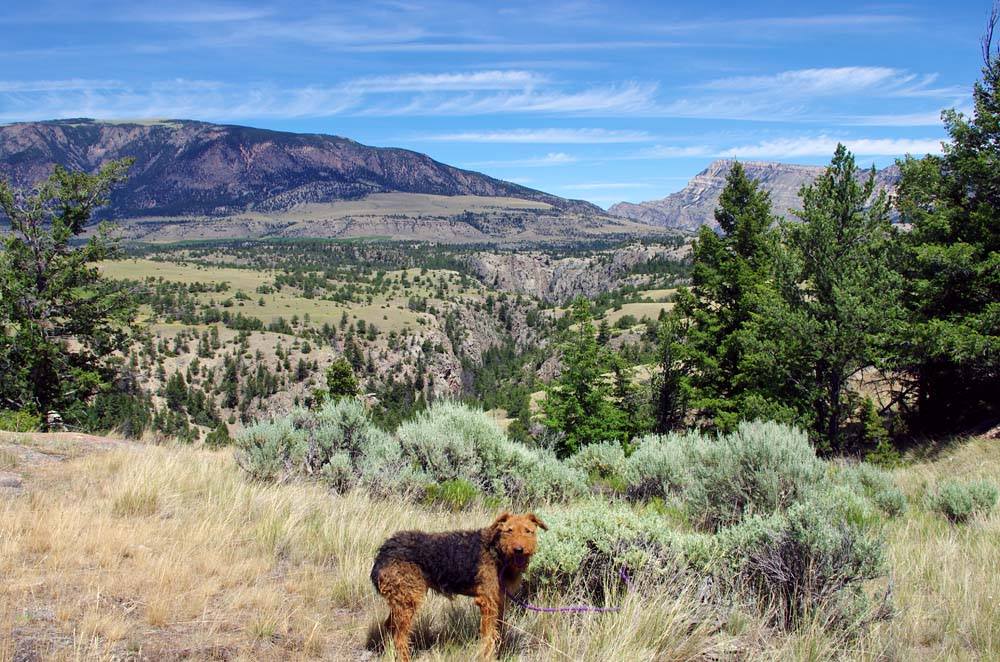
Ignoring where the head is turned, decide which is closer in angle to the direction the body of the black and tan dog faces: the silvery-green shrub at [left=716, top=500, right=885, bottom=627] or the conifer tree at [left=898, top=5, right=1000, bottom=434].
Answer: the silvery-green shrub

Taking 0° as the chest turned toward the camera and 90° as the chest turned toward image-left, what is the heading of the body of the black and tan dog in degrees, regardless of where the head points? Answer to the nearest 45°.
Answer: approximately 270°

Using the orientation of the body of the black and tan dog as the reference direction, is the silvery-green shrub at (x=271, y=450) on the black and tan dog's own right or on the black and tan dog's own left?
on the black and tan dog's own left

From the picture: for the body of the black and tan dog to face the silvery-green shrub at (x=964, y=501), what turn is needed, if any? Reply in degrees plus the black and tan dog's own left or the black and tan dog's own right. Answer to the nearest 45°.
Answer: approximately 45° to the black and tan dog's own left

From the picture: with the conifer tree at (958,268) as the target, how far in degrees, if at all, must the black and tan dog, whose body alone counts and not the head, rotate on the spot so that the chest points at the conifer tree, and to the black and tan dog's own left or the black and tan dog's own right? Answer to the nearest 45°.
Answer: approximately 45° to the black and tan dog's own left

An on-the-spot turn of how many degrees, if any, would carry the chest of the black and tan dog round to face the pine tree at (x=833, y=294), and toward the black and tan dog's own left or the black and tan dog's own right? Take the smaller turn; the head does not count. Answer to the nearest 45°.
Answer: approximately 45° to the black and tan dog's own left

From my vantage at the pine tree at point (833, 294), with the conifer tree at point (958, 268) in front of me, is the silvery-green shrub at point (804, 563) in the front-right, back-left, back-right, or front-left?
back-right

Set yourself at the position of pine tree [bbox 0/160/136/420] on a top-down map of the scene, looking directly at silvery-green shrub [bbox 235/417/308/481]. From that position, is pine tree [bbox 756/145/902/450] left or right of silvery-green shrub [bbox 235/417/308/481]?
left

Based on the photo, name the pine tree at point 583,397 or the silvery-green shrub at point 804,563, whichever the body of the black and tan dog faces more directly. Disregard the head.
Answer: the silvery-green shrub

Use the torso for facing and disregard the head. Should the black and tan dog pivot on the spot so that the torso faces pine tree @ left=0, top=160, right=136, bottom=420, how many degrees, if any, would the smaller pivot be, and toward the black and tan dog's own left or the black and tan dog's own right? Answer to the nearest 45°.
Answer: approximately 135° to the black and tan dog's own left

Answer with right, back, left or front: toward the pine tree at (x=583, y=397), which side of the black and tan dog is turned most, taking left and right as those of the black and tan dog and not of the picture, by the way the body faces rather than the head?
left
